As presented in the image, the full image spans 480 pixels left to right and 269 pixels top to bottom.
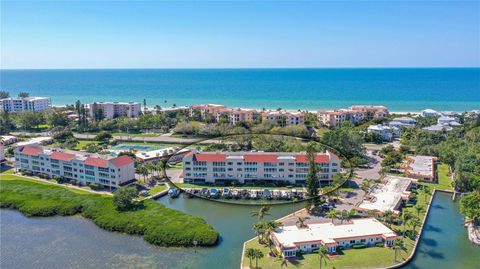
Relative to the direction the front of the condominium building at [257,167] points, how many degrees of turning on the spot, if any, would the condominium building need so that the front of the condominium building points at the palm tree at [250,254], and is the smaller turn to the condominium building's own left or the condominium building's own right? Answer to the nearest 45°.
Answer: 0° — it already faces it

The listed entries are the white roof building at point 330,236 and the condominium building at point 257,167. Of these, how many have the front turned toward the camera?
2

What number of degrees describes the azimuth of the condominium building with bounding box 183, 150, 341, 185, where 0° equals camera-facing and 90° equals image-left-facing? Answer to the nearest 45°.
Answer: approximately 0°

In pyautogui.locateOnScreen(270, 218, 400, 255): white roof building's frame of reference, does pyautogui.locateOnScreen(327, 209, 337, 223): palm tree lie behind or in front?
behind

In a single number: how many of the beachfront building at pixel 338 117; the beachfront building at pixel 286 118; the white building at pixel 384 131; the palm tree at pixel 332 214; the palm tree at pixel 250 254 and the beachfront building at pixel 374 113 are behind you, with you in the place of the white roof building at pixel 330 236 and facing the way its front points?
5

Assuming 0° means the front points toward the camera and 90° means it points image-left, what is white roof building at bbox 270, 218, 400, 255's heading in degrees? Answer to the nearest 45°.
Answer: approximately 0°

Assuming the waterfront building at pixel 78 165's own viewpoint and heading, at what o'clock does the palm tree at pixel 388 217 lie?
The palm tree is roughly at 9 o'clock from the waterfront building.

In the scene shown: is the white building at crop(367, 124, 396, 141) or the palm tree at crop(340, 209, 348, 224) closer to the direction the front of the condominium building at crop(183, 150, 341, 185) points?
the palm tree

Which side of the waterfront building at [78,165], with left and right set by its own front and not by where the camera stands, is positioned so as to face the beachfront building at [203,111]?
back
